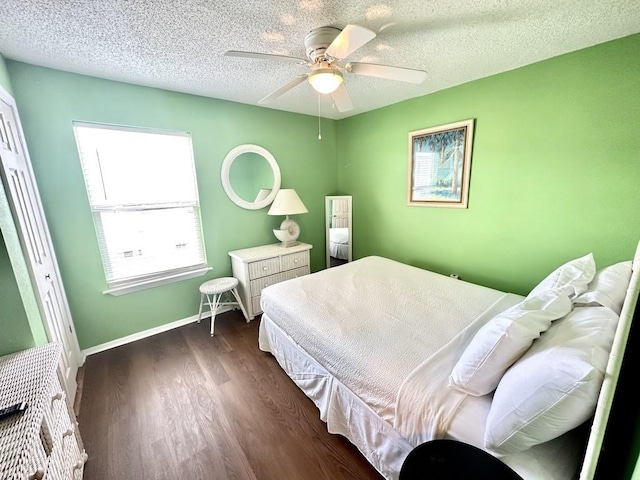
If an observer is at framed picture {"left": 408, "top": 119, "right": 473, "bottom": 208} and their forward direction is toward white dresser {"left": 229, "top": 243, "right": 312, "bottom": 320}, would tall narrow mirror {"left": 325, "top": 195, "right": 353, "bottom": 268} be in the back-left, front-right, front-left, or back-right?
front-right

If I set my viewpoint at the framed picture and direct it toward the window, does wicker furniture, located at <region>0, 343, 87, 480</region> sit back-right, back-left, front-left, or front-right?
front-left

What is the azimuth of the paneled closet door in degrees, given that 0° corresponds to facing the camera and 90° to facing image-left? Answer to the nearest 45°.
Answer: approximately 270°

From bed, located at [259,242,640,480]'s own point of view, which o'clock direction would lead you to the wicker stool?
The wicker stool is roughly at 11 o'clock from the bed.

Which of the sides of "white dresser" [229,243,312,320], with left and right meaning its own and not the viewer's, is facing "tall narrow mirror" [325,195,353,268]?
left

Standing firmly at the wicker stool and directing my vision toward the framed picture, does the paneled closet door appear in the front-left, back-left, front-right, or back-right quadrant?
back-right

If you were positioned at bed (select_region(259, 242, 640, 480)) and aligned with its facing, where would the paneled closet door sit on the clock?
The paneled closet door is roughly at 10 o'clock from the bed.

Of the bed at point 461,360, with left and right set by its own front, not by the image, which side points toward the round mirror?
front

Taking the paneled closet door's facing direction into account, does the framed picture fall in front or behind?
in front

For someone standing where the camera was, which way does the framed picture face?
facing the viewer and to the left of the viewer

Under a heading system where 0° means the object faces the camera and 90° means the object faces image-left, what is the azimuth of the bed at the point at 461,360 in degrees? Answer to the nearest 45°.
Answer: approximately 135°

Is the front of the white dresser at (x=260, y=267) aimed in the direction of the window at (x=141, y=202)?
no

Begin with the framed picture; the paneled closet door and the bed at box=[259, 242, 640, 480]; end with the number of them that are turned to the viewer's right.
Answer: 1

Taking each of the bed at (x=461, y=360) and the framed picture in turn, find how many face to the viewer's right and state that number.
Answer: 0
